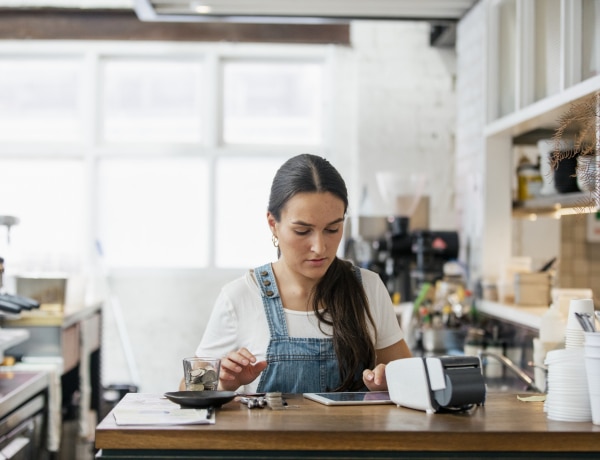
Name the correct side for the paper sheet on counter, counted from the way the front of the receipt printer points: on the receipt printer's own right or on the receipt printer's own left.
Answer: on the receipt printer's own right

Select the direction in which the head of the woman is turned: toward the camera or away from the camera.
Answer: toward the camera

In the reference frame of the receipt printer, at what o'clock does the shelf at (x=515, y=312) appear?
The shelf is roughly at 8 o'clock from the receipt printer.

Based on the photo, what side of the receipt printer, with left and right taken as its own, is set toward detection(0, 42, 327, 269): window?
back

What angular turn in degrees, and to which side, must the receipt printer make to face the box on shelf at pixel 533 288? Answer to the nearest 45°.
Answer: approximately 135° to its left

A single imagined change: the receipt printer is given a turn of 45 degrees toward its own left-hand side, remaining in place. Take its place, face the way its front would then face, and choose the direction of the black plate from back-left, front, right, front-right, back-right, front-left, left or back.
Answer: back

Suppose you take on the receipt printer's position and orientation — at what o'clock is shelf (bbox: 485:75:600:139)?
The shelf is roughly at 8 o'clock from the receipt printer.

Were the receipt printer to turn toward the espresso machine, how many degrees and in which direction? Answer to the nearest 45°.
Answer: approximately 135° to its left

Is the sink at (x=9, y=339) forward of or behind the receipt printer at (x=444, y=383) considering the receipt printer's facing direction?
behind
